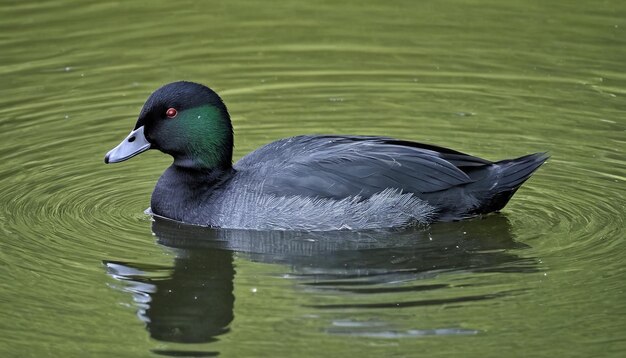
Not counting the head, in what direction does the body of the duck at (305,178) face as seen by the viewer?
to the viewer's left
